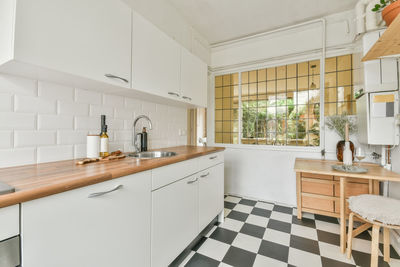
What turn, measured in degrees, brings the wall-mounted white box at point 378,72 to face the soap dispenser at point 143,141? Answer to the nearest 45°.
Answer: approximately 45° to its right

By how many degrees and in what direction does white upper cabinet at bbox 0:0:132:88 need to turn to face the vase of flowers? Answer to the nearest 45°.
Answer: approximately 45° to its left
